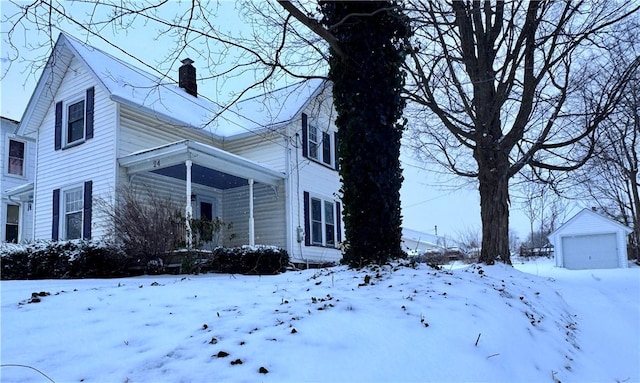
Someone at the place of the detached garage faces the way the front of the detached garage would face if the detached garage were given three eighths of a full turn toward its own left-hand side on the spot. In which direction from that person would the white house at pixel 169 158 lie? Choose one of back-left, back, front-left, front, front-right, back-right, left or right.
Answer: back

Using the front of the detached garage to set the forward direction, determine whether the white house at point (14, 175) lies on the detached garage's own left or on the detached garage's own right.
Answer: on the detached garage's own right

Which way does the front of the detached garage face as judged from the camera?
facing the viewer

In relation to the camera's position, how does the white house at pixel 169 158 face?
facing the viewer and to the left of the viewer

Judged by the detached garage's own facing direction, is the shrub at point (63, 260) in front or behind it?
in front

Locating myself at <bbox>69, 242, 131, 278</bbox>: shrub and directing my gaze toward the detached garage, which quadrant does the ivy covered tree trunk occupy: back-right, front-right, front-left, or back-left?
front-right

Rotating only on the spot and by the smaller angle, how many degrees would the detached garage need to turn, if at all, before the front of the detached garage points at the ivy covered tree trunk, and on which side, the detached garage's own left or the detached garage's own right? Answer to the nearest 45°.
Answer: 0° — it already faces it

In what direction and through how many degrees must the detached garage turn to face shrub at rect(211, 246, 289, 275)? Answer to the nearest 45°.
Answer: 0° — it already faces it

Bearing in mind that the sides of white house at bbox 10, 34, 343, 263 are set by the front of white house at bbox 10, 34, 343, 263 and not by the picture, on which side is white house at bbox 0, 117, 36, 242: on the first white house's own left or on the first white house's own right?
on the first white house's own right

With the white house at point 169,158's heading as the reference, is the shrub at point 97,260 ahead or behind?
ahead

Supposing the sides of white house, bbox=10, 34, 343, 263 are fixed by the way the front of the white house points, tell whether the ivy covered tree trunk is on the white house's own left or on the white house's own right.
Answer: on the white house's own left
